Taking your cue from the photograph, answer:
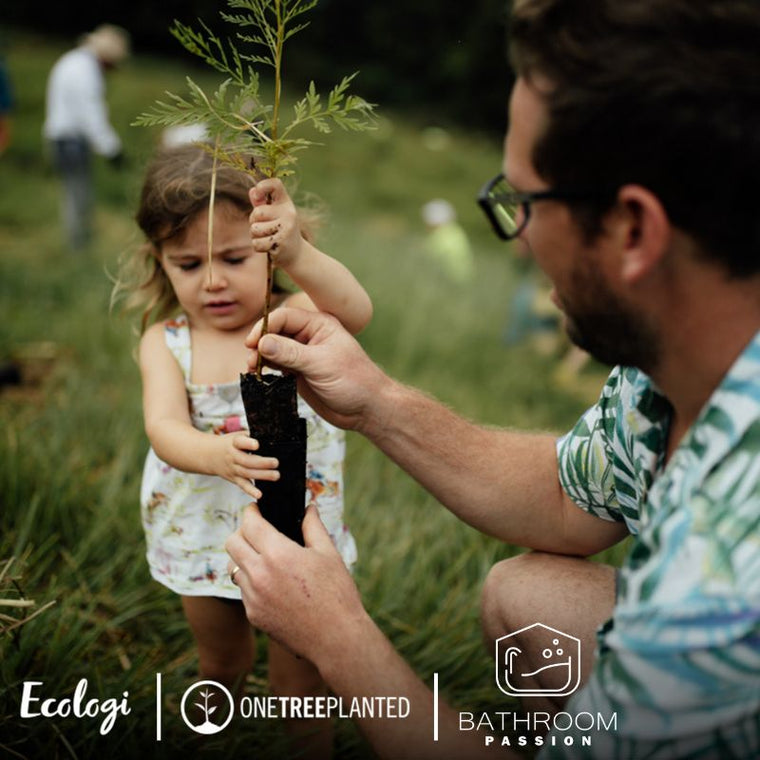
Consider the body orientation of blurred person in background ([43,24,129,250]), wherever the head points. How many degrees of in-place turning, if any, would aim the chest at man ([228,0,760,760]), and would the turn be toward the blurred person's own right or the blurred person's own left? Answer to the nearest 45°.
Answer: approximately 90° to the blurred person's own right

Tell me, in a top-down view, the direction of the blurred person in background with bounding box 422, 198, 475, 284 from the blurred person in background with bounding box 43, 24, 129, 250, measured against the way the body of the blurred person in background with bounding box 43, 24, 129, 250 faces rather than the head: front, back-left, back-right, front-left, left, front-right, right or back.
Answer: front

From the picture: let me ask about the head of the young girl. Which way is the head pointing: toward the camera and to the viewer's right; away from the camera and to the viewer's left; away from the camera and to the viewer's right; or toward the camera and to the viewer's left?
toward the camera and to the viewer's right

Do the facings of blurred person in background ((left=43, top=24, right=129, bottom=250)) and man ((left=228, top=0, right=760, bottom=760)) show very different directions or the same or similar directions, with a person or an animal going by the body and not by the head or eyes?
very different directions

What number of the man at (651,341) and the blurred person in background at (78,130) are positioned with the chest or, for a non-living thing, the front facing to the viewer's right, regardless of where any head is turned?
1

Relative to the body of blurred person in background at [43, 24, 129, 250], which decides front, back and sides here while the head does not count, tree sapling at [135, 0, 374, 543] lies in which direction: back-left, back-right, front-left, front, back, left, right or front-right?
right

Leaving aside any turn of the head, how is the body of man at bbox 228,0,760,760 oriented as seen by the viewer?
to the viewer's left

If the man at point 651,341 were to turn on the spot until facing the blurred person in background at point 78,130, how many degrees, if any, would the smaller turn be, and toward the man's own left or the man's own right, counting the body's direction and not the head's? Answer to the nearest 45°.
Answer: approximately 45° to the man's own right

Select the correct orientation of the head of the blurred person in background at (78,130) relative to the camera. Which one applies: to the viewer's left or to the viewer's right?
to the viewer's right

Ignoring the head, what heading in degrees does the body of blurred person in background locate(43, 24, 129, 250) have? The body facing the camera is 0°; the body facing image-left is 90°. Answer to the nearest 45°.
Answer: approximately 270°
